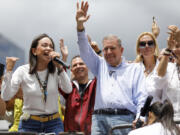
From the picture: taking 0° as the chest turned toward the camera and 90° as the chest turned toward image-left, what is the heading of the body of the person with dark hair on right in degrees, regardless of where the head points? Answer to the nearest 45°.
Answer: approximately 135°
